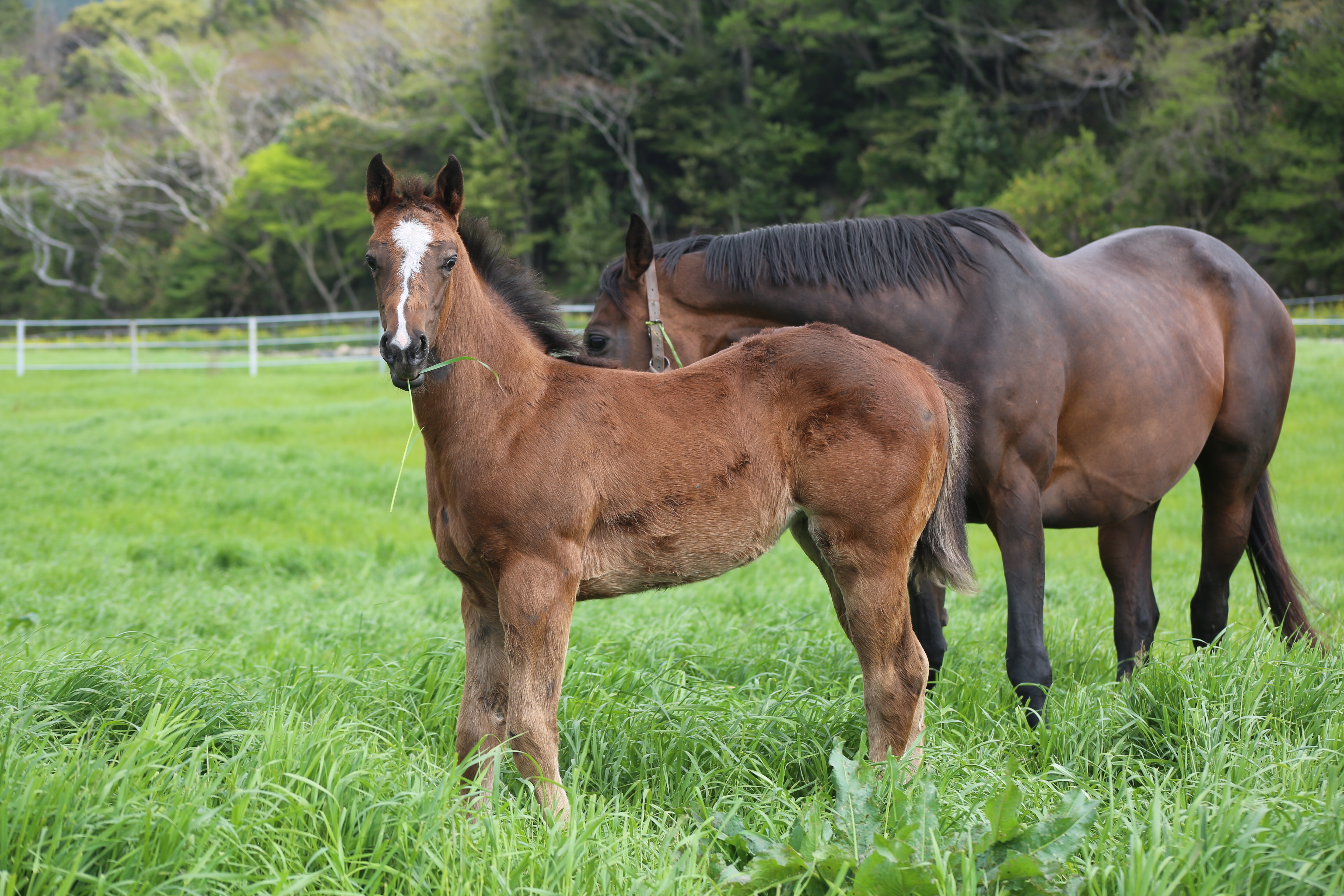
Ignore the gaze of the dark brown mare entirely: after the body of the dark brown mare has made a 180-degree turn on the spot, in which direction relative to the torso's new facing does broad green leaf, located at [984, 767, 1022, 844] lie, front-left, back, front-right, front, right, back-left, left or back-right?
back-right

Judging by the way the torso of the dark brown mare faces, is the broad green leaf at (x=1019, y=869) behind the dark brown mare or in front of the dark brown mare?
in front

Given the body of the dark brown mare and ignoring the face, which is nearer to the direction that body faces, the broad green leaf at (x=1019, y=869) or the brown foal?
the brown foal

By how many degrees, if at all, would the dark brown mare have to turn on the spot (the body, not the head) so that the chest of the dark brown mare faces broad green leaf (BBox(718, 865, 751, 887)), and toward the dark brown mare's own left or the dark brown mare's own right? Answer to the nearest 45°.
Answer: approximately 45° to the dark brown mare's own left

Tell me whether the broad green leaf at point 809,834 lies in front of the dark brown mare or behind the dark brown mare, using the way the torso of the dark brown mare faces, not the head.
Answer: in front

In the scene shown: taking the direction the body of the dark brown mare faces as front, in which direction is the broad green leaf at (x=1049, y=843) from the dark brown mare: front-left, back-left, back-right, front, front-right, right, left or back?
front-left

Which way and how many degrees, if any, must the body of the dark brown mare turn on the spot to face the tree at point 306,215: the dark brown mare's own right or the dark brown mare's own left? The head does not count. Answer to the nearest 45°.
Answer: approximately 90° to the dark brown mare's own right

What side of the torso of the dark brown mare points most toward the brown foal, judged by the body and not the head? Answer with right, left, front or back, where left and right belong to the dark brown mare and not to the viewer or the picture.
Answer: front

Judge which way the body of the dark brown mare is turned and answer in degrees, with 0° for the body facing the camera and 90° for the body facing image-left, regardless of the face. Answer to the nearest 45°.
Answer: approximately 45°
